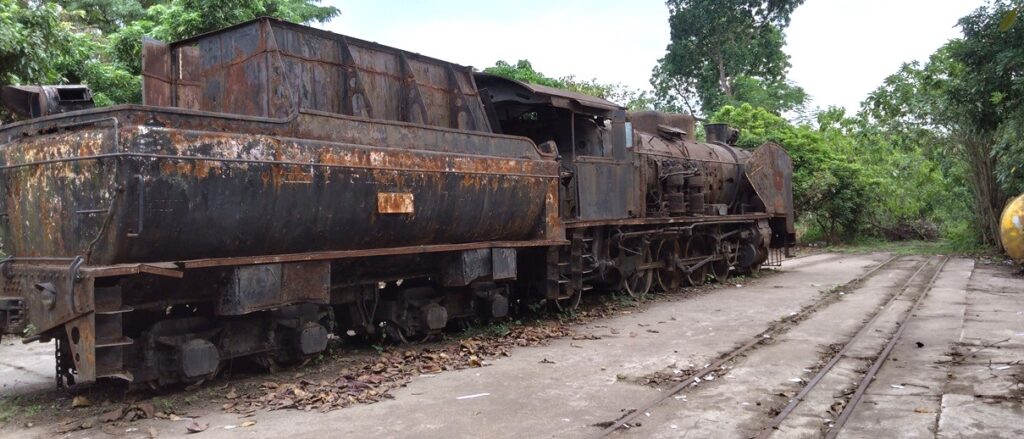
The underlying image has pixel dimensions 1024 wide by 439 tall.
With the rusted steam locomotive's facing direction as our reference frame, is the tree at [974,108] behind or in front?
in front

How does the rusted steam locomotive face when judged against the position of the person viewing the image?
facing away from the viewer and to the right of the viewer

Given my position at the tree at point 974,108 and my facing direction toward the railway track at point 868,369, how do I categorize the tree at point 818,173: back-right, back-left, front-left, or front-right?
back-right

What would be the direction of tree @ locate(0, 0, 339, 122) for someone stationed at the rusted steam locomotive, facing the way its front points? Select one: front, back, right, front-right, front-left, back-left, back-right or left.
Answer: left

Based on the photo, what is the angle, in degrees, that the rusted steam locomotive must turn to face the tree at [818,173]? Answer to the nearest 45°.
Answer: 0° — it already faces it

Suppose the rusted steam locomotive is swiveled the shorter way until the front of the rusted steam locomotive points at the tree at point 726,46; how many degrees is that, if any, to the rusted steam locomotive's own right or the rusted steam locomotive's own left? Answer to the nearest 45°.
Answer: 0° — it already faces it

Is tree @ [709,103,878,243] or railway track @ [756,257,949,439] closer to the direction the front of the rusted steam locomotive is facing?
the tree
